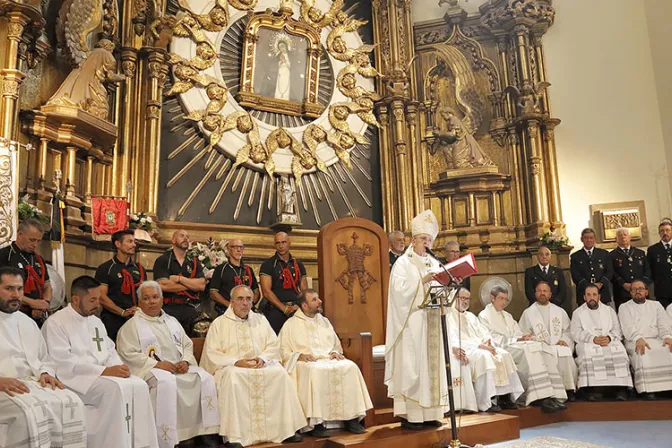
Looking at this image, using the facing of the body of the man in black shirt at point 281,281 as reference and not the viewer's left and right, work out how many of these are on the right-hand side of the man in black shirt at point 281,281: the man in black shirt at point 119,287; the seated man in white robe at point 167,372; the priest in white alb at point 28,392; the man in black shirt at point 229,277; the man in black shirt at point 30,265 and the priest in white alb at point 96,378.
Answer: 6

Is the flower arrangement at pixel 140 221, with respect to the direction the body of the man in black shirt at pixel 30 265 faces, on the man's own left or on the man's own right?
on the man's own left

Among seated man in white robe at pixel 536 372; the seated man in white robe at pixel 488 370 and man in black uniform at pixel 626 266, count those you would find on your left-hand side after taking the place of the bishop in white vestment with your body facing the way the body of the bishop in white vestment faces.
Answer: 3

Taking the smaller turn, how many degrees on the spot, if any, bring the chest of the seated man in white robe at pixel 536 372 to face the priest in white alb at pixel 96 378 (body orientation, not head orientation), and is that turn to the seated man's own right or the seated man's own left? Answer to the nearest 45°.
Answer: approximately 90° to the seated man's own right

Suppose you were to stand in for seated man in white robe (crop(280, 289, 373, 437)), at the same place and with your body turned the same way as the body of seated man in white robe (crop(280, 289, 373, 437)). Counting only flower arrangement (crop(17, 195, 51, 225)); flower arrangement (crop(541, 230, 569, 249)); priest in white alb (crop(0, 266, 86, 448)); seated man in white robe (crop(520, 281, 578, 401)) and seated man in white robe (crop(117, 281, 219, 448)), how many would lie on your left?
2

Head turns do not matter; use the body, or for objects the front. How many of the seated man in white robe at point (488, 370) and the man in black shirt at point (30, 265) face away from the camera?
0

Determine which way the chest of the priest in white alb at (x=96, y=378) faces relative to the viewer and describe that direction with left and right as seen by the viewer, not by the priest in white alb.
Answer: facing the viewer and to the right of the viewer

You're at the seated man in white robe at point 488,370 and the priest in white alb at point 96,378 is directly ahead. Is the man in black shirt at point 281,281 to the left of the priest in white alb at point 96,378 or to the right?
right

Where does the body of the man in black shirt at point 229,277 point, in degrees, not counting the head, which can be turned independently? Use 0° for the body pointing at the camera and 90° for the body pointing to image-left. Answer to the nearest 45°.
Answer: approximately 315°
